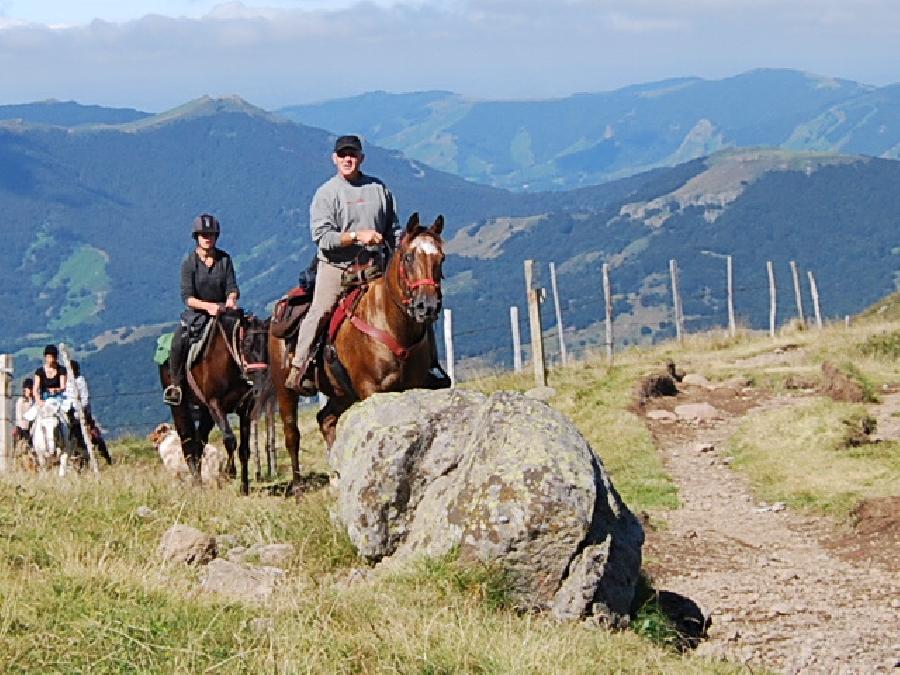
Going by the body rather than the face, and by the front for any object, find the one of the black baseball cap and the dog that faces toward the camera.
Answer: the black baseball cap

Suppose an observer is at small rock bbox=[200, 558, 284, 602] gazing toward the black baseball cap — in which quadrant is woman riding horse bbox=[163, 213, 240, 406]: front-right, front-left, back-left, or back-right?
front-left

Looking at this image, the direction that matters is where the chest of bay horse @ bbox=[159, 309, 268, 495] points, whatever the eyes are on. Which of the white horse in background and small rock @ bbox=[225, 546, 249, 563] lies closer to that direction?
the small rock

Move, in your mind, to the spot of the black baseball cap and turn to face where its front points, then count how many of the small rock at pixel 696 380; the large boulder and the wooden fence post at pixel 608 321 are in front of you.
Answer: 1

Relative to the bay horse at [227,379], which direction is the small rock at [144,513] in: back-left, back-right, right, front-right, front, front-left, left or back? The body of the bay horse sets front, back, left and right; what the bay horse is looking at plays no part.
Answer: front-right

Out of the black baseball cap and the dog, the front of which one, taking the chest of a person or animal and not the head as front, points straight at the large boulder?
the black baseball cap

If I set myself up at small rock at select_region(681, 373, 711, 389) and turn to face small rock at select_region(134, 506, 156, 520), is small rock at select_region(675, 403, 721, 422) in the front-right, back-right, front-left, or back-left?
front-left

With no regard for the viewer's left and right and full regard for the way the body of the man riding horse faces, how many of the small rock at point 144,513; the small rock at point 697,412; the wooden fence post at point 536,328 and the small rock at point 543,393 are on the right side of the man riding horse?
1

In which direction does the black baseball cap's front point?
toward the camera

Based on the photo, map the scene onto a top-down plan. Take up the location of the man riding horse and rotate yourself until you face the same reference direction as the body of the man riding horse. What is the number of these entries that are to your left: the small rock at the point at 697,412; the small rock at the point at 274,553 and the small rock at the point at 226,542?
1

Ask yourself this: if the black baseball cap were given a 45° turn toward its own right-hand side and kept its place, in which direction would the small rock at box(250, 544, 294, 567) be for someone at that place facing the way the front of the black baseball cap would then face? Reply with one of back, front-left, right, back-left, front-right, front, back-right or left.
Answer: front-left

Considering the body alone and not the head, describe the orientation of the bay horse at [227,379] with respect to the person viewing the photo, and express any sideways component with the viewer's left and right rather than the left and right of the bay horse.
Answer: facing the viewer and to the right of the viewer

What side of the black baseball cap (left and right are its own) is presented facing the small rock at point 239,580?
front

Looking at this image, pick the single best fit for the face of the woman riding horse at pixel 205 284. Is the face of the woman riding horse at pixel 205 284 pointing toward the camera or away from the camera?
toward the camera

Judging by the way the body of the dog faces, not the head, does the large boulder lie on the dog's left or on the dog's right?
on the dog's left

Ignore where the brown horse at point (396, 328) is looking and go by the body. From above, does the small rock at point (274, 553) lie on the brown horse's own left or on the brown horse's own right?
on the brown horse's own right
